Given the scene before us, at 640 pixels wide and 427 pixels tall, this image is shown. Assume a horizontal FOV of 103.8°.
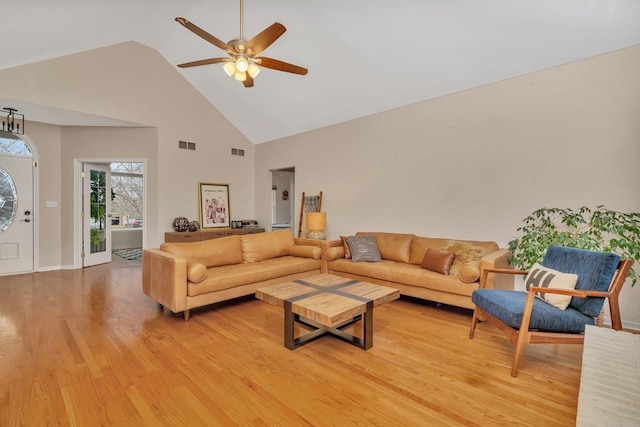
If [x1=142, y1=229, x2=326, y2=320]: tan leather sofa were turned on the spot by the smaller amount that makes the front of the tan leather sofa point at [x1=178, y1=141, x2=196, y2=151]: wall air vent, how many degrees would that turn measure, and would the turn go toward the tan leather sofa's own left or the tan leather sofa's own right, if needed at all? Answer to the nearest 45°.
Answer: approximately 135° to the tan leather sofa's own left

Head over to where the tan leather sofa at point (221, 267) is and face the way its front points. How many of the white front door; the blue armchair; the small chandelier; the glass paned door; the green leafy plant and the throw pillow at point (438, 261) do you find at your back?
3

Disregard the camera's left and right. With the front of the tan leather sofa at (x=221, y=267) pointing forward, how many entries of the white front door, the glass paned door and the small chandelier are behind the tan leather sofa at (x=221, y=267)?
3

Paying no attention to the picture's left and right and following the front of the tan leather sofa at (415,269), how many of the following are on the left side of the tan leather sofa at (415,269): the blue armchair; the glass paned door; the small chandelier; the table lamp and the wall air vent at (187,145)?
1

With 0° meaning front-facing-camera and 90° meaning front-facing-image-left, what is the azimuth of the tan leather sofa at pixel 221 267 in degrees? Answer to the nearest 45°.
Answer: approximately 315°

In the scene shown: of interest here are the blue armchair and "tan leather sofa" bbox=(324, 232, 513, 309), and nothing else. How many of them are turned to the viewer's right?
0

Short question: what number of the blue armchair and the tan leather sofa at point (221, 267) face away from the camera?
0

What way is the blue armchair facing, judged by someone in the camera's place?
facing the viewer and to the left of the viewer

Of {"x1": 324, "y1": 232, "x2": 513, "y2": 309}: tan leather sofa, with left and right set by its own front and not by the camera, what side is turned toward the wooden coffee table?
front

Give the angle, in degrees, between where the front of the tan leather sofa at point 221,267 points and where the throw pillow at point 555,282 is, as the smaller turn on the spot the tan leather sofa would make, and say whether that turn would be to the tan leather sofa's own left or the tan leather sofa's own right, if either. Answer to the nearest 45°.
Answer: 0° — it already faces it

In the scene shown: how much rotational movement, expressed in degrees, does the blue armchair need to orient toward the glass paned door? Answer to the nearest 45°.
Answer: approximately 45° to its right

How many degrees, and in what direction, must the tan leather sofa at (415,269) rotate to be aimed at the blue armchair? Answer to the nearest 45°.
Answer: approximately 90° to its left

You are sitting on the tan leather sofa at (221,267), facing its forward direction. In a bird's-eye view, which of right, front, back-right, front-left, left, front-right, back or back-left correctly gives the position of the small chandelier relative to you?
back

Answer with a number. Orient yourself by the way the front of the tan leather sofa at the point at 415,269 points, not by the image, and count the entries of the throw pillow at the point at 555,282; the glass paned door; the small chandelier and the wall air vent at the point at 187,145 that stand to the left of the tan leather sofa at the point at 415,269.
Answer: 1

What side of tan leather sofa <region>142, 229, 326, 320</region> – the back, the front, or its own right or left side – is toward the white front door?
back
